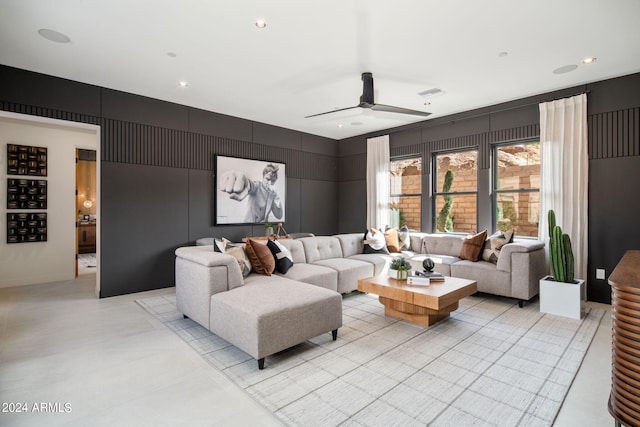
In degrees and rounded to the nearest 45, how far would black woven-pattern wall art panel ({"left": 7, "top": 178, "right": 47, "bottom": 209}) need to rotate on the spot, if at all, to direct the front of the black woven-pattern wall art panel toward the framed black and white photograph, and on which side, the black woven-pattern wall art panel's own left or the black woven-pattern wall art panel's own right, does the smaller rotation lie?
approximately 45° to the black woven-pattern wall art panel's own left

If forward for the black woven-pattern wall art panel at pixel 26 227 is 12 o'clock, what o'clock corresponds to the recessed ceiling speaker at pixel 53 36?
The recessed ceiling speaker is roughly at 12 o'clock from the black woven-pattern wall art panel.

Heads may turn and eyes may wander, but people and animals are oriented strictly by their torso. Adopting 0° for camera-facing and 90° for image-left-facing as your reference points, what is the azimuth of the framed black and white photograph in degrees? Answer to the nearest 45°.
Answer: approximately 315°

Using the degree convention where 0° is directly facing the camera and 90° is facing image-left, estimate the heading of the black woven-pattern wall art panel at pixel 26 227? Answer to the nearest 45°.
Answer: approximately 0°

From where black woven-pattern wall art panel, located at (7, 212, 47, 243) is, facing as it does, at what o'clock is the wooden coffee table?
The wooden coffee table is roughly at 11 o'clock from the black woven-pattern wall art panel.

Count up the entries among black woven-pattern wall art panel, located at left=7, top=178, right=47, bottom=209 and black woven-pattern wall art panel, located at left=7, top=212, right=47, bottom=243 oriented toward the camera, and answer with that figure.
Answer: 2

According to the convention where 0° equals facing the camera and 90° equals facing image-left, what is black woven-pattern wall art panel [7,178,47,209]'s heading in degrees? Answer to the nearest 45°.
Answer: approximately 0°
